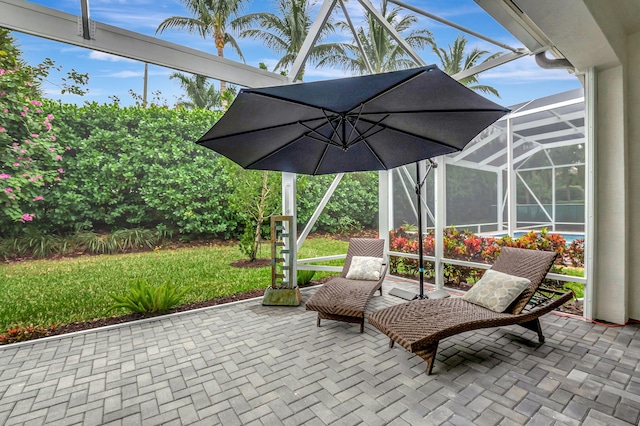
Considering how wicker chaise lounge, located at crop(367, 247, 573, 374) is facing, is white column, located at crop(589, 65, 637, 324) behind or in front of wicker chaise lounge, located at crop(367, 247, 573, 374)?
behind

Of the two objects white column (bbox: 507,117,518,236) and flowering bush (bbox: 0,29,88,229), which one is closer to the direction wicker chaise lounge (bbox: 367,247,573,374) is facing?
the flowering bush

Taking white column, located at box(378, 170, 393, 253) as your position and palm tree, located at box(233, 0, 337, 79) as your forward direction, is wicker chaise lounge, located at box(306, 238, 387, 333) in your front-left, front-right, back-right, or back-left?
back-left

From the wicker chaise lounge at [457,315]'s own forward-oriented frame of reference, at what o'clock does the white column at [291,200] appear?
The white column is roughly at 2 o'clock from the wicker chaise lounge.

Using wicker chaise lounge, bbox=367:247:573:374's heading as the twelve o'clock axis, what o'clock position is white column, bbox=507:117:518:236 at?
The white column is roughly at 5 o'clock from the wicker chaise lounge.

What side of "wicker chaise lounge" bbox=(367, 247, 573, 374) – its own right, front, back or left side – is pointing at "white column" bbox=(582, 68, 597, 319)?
back

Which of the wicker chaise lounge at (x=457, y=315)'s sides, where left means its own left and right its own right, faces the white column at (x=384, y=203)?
right

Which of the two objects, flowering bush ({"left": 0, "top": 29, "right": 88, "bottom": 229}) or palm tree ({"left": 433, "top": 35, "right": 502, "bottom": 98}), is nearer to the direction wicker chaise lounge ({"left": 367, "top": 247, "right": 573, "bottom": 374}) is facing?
the flowering bush

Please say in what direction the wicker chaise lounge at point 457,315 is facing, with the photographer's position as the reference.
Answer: facing the viewer and to the left of the viewer
